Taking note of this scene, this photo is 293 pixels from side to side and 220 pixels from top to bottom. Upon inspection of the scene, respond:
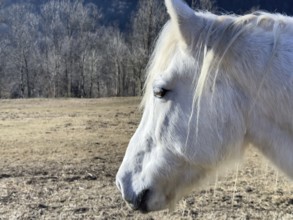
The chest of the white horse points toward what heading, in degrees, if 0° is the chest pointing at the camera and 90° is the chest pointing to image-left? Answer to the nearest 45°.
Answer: approximately 90°

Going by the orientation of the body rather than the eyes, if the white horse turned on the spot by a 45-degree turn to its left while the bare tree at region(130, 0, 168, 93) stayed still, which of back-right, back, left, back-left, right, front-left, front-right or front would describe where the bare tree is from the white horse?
back-right
